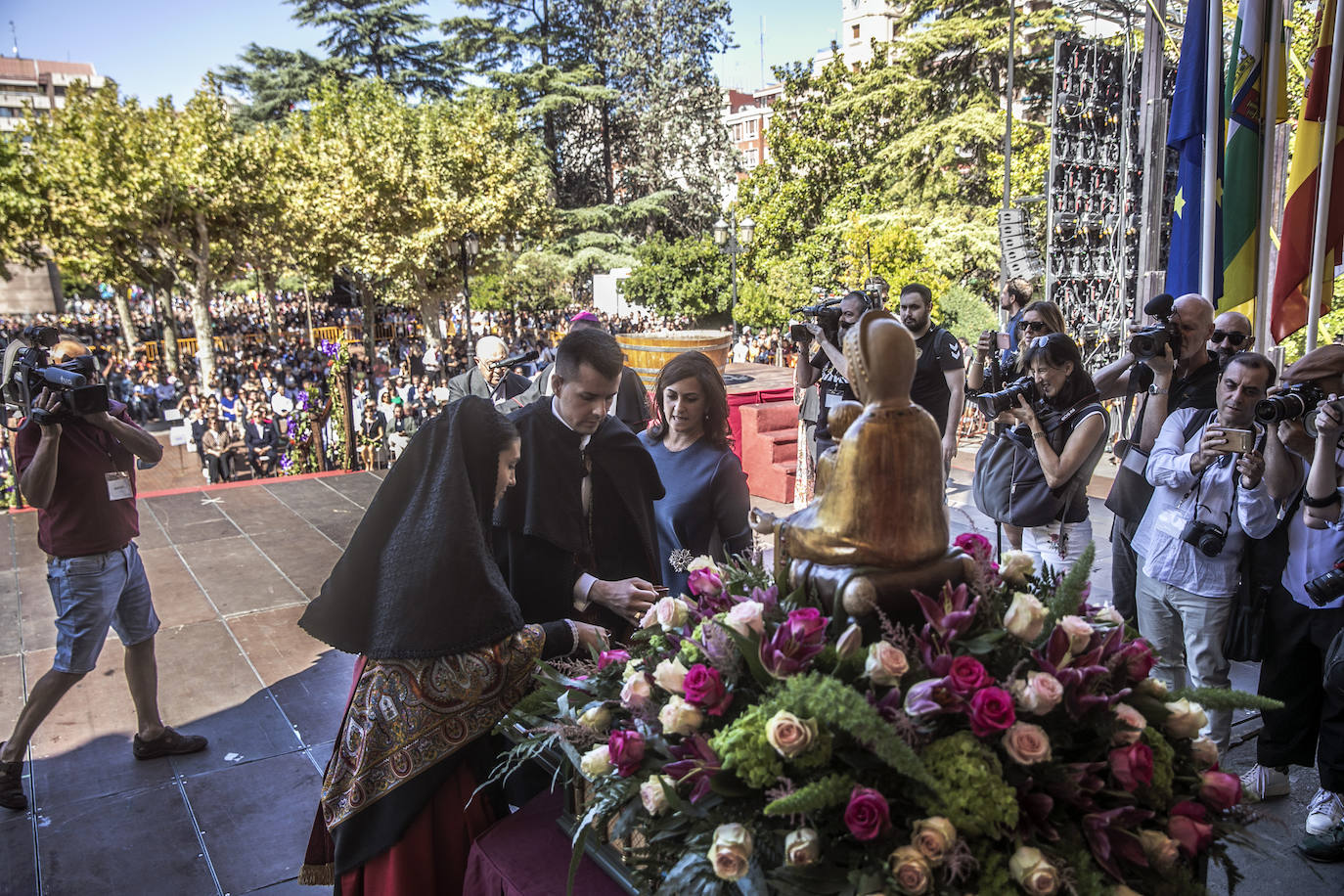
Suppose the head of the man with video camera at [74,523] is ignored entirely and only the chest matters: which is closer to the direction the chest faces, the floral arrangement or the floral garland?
the floral arrangement

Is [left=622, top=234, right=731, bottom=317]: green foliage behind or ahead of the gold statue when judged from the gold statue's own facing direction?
ahead

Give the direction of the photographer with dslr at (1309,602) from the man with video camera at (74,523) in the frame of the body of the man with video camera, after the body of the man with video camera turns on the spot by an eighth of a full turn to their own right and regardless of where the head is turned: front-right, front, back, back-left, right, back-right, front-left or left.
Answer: front-left

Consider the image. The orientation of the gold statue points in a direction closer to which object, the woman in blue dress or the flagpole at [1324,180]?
the woman in blue dress

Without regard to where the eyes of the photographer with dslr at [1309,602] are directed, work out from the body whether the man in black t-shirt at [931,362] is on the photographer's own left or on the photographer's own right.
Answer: on the photographer's own right

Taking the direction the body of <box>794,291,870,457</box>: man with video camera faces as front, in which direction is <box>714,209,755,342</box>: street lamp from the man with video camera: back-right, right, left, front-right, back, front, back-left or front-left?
back-right

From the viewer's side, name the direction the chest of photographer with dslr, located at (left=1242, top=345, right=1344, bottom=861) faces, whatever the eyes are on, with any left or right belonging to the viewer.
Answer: facing the viewer and to the left of the viewer

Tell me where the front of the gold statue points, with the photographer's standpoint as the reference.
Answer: facing away from the viewer and to the left of the viewer

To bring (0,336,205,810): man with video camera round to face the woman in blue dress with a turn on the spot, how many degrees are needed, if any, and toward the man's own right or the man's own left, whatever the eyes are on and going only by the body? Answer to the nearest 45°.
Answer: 0° — they already face them

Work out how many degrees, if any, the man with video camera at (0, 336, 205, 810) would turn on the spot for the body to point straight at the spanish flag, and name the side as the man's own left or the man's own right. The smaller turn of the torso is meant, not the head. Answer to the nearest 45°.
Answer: approximately 45° to the man's own left

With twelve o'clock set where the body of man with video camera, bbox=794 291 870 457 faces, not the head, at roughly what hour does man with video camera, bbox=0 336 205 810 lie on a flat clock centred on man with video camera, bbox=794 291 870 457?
man with video camera, bbox=0 336 205 810 is roughly at 12 o'clock from man with video camera, bbox=794 291 870 457.

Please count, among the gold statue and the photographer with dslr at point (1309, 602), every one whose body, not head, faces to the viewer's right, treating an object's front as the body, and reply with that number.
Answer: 0

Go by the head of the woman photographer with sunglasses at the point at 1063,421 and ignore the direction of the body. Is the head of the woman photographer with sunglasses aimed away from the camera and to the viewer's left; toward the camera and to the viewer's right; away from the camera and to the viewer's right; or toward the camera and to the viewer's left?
toward the camera and to the viewer's left

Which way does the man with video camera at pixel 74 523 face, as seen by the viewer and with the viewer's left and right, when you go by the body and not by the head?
facing the viewer and to the right of the viewer
